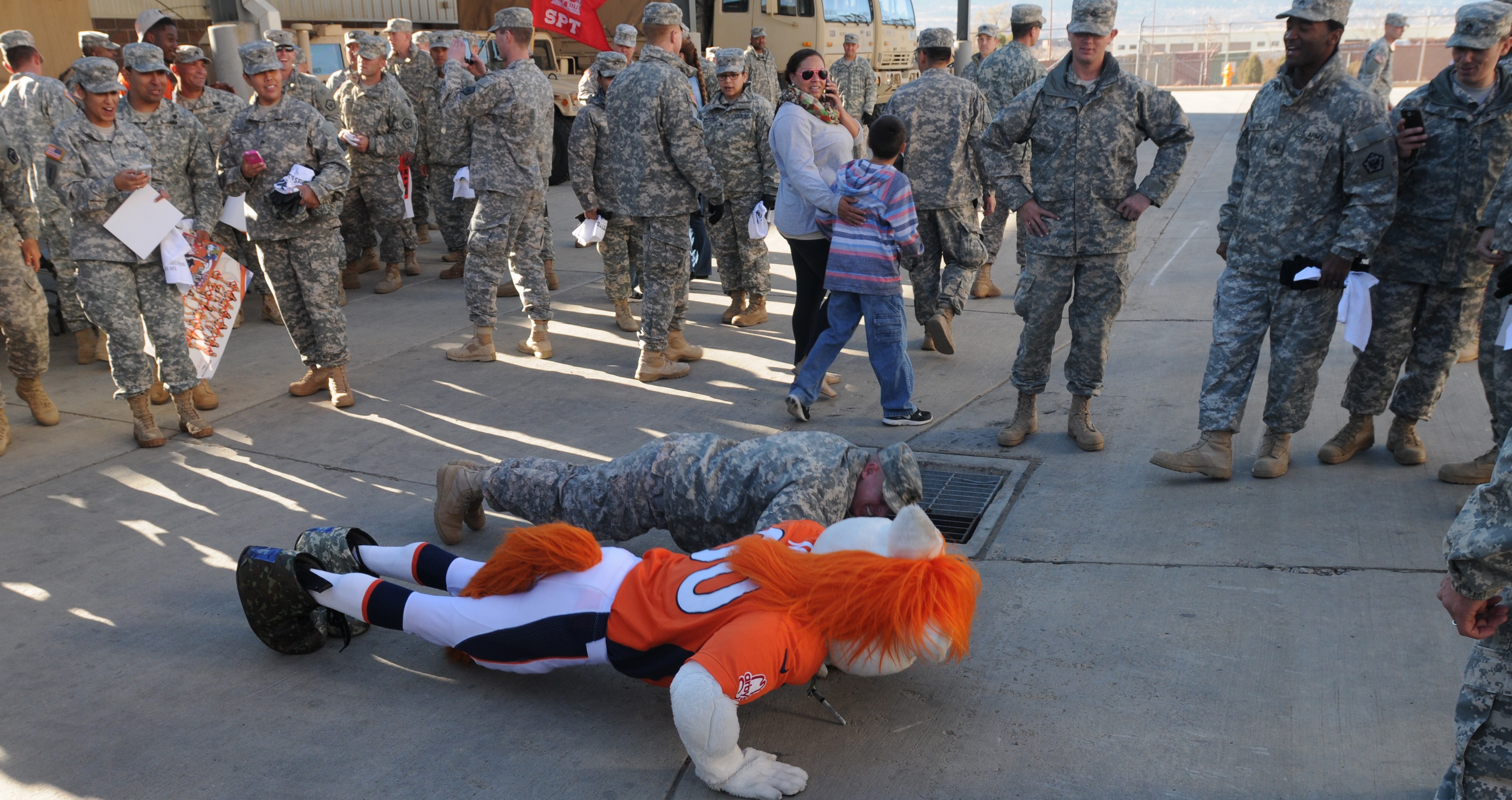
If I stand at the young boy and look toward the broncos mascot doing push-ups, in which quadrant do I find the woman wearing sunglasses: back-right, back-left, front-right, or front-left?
back-right

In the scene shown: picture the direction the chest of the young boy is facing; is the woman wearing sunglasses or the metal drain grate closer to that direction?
the woman wearing sunglasses

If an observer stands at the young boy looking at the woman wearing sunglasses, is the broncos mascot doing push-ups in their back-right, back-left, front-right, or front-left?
back-left

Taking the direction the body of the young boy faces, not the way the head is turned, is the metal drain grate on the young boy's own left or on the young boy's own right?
on the young boy's own right

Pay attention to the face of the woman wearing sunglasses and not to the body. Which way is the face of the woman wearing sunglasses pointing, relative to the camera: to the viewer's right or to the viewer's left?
to the viewer's right
